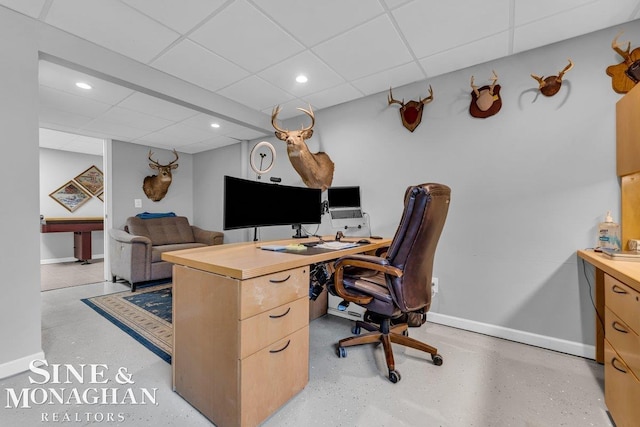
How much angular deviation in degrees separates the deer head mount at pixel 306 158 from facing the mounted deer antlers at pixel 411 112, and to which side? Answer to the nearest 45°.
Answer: approximately 135° to its left

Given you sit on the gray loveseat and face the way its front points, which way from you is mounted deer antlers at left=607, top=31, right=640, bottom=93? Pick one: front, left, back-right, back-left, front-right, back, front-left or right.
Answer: front

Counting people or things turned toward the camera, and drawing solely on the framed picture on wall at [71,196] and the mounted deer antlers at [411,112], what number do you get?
2

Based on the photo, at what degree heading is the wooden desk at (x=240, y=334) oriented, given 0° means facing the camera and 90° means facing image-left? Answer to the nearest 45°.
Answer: approximately 315°

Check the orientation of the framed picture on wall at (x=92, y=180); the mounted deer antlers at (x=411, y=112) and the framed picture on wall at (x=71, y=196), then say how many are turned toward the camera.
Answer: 3

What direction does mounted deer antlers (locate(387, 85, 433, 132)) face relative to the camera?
toward the camera

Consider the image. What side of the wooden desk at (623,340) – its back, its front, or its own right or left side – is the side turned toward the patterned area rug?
front

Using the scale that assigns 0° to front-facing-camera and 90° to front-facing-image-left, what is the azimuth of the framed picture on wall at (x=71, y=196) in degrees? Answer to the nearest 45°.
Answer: approximately 0°

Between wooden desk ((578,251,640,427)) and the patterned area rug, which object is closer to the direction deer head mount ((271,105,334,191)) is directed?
the patterned area rug

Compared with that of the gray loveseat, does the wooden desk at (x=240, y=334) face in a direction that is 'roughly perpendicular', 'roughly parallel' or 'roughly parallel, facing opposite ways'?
roughly parallel

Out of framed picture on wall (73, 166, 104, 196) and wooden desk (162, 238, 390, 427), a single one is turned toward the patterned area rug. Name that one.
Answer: the framed picture on wall

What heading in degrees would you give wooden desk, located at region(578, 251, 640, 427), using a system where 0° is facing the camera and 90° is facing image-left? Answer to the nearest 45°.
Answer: approximately 45°

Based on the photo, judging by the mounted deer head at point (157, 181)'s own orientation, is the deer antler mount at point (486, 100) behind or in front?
in front

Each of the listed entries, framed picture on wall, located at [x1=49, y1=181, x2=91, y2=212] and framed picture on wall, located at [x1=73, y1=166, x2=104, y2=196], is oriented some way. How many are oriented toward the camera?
2

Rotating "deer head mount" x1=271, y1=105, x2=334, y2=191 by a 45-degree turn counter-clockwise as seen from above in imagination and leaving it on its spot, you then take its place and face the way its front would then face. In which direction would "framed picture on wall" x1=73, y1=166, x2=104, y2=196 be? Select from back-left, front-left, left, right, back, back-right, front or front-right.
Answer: back-right

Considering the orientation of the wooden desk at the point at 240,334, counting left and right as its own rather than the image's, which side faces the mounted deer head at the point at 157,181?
back
